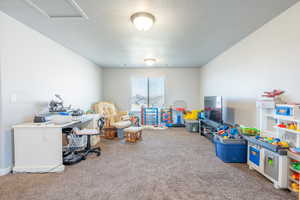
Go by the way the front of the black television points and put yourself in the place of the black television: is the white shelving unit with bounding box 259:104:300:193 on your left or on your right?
on your left

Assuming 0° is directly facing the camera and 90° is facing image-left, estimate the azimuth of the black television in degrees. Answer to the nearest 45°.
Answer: approximately 45°

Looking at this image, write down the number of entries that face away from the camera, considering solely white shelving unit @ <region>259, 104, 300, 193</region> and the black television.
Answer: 0

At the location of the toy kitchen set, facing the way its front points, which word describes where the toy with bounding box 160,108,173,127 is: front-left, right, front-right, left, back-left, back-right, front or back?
right

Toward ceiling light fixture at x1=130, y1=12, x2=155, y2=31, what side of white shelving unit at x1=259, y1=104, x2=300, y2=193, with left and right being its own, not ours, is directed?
front

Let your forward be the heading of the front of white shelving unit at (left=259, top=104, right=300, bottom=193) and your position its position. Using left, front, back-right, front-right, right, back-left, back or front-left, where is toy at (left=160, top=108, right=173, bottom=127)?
right

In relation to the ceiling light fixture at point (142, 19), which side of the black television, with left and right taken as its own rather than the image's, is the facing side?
front

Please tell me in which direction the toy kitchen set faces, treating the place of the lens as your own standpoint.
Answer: facing the viewer and to the left of the viewer

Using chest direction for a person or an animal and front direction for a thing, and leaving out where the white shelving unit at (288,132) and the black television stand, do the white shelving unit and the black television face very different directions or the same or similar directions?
same or similar directions

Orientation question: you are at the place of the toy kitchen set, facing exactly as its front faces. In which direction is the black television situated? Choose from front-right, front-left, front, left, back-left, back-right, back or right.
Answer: right

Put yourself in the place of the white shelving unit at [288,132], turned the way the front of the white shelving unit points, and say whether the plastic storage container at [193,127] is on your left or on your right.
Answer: on your right

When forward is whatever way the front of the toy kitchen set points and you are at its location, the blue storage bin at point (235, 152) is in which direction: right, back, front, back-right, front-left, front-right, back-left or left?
right

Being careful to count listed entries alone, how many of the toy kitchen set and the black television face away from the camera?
0
